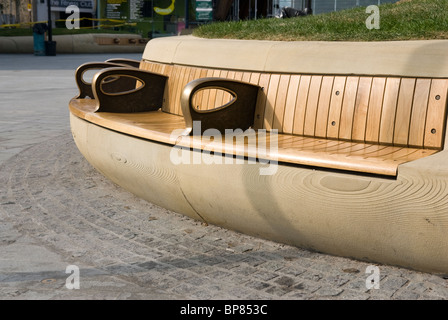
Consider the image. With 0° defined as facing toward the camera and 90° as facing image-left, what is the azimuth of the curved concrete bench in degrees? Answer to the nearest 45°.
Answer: approximately 45°
